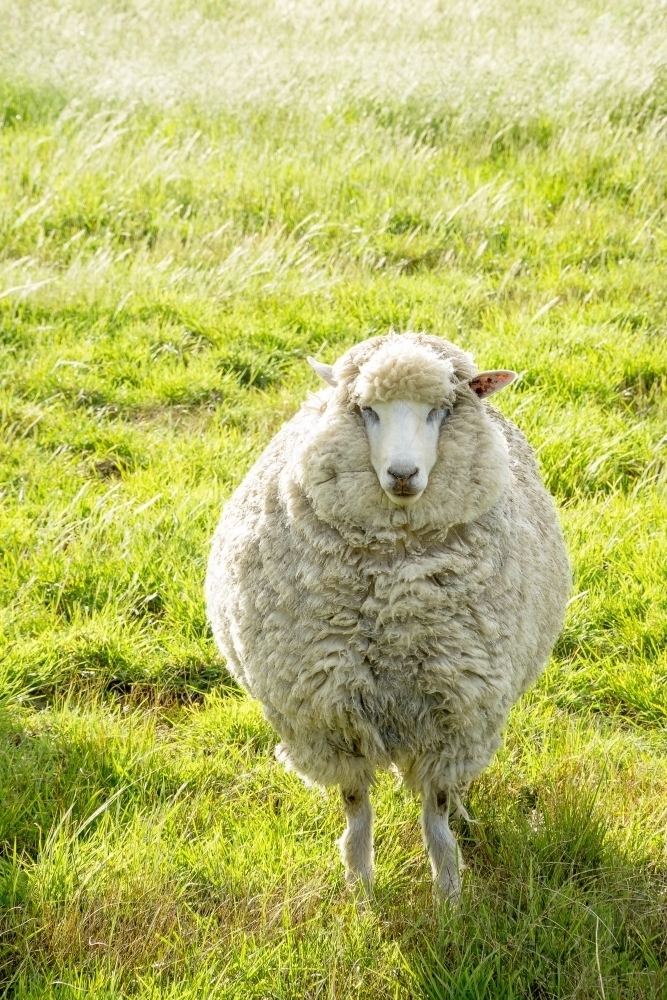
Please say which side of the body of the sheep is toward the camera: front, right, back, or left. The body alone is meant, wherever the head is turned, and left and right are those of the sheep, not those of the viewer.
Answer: front
